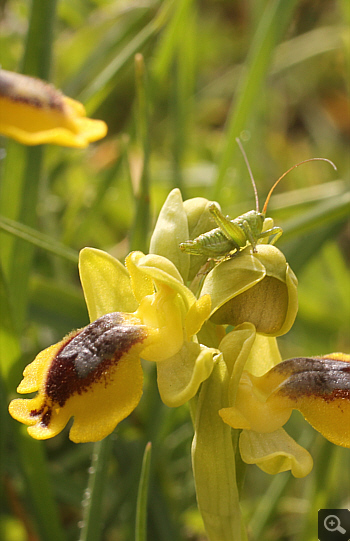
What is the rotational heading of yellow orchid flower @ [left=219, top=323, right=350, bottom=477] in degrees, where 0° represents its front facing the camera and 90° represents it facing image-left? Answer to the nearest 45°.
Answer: approximately 270°

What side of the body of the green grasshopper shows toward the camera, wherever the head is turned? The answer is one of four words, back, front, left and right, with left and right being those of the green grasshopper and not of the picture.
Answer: right
